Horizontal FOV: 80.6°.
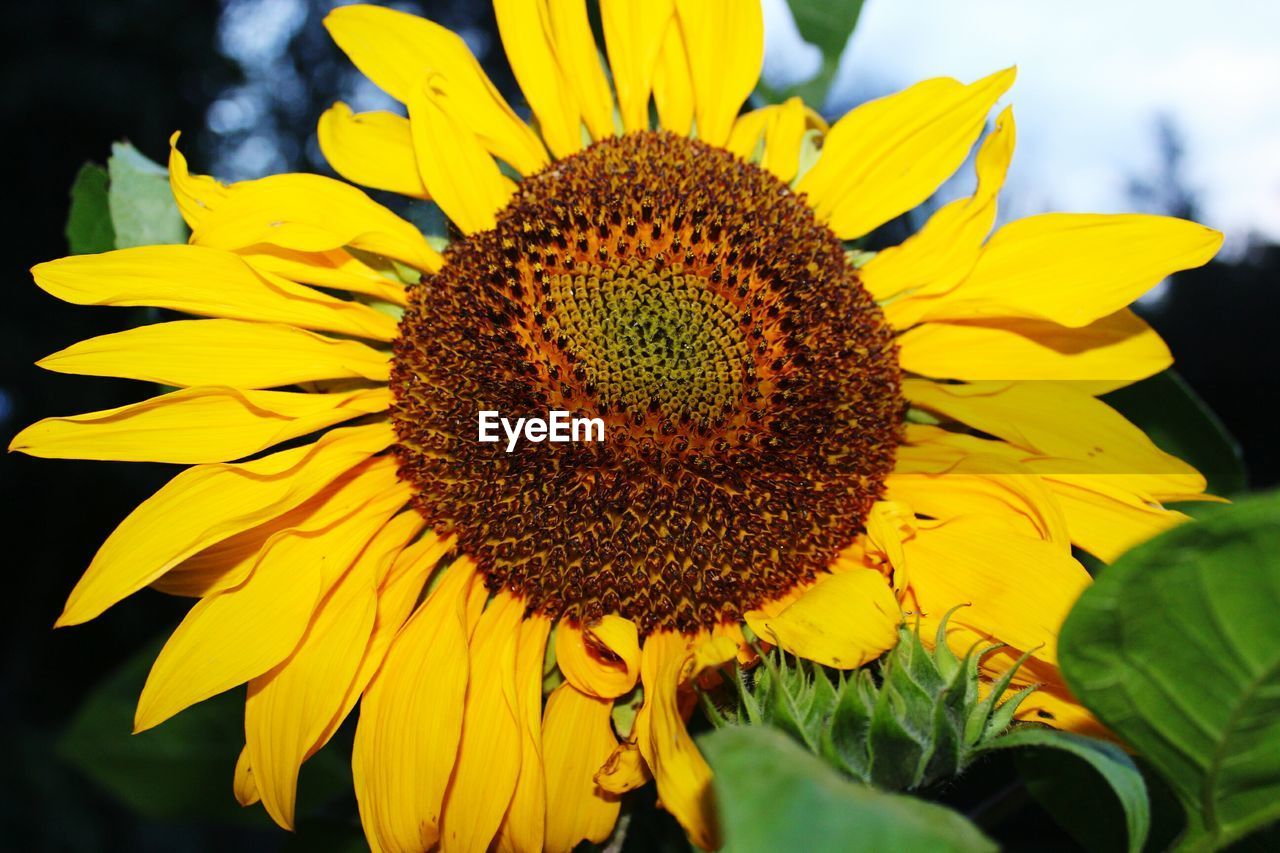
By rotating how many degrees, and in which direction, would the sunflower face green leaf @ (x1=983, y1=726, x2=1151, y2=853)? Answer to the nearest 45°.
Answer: approximately 45° to its left

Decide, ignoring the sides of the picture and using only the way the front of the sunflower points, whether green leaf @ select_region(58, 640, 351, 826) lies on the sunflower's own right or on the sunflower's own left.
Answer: on the sunflower's own right

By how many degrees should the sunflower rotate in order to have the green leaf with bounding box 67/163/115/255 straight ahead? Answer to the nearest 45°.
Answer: approximately 90° to its right

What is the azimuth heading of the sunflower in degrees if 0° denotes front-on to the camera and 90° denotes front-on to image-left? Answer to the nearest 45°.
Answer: approximately 0°
